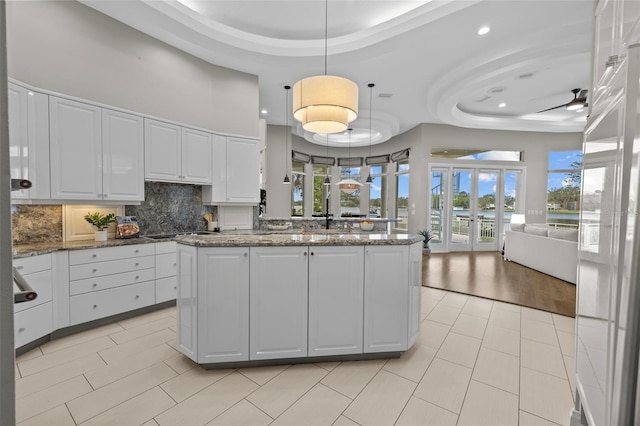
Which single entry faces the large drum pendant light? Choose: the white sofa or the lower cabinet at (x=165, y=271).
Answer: the lower cabinet

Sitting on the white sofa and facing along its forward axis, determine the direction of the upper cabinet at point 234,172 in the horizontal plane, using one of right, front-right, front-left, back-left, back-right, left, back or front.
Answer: back

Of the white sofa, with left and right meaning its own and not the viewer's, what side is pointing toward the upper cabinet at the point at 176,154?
back

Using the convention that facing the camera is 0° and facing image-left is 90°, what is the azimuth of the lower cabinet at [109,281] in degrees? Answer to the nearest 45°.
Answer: approximately 315°

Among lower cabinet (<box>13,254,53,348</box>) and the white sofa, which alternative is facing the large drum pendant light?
the lower cabinet

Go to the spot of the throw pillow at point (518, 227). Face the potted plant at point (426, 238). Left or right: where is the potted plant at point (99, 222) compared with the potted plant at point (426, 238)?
left

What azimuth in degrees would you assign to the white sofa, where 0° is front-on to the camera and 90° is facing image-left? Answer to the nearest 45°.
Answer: approximately 225°

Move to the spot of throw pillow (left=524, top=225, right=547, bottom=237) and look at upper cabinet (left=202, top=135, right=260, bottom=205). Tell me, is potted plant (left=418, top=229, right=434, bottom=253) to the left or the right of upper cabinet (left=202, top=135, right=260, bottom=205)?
right

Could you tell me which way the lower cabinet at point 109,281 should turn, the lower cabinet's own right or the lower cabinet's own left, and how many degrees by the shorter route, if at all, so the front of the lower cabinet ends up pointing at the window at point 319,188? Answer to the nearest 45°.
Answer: approximately 90° to the lower cabinet's own left

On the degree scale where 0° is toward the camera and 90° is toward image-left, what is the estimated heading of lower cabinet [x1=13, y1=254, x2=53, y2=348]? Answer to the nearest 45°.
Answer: approximately 315°
